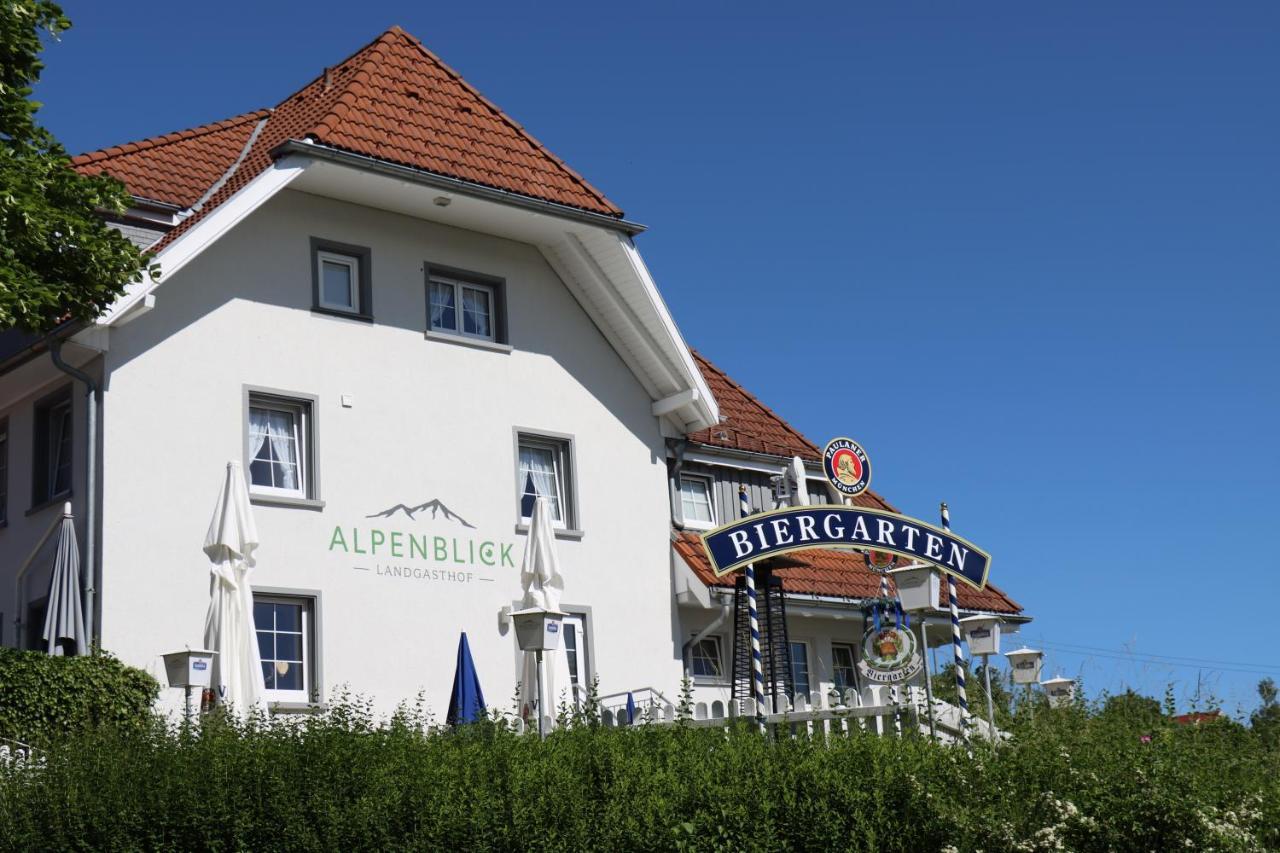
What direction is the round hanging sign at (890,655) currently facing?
toward the camera

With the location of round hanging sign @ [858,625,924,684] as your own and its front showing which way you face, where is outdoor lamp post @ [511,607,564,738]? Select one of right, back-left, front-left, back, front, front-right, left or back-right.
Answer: front-right

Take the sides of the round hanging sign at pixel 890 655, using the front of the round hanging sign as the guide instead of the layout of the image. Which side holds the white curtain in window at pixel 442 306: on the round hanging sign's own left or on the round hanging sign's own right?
on the round hanging sign's own right

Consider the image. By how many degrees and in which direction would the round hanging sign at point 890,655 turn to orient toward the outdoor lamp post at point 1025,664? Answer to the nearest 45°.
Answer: approximately 135° to its left

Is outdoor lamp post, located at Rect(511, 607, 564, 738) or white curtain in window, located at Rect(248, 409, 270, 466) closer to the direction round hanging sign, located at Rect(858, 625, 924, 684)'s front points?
the outdoor lamp post

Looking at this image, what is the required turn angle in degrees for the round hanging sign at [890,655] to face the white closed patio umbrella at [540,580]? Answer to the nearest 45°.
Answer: approximately 45° to its right

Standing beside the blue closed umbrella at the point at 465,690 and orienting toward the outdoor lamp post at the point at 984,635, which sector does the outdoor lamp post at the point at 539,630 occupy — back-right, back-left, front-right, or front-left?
front-right

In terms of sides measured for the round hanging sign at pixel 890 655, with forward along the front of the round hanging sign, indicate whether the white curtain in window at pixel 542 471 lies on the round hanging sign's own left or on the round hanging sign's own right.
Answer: on the round hanging sign's own right

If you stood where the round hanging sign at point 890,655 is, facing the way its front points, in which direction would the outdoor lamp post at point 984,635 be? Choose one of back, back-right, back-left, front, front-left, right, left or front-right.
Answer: front-left

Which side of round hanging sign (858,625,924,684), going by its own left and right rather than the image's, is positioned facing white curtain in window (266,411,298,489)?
right

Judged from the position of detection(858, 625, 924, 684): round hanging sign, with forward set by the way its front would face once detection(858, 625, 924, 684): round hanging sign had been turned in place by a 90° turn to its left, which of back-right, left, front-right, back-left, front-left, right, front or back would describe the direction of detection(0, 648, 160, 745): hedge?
back-right

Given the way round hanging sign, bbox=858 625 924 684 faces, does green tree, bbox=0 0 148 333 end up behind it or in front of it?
in front
